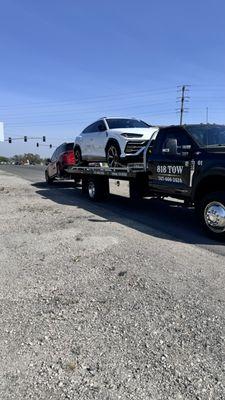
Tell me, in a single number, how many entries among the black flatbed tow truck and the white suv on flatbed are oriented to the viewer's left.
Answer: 0

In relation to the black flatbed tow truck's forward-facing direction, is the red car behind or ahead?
behind

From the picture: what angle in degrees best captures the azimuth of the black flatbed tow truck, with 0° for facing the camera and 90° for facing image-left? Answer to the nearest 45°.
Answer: approximately 315°

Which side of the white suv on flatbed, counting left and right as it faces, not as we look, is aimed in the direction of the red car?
back

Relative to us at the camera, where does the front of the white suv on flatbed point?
facing the viewer and to the right of the viewer
